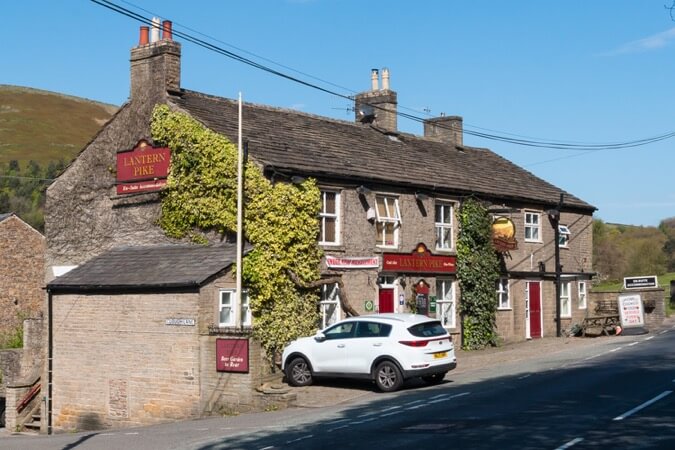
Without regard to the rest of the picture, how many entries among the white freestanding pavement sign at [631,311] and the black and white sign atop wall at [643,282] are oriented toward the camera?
2

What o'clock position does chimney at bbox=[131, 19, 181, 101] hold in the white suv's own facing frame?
The chimney is roughly at 12 o'clock from the white suv.

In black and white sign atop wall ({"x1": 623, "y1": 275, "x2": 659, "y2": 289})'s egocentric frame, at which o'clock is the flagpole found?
The flagpole is roughly at 1 o'clock from the black and white sign atop wall.

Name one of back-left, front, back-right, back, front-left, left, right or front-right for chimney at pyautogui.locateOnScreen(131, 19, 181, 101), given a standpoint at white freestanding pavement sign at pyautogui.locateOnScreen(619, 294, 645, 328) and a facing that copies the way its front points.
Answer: front-right

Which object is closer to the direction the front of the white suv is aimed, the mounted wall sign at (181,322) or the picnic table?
the mounted wall sign

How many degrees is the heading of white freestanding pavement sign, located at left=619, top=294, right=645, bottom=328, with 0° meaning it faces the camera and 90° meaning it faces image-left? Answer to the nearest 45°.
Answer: approximately 0°

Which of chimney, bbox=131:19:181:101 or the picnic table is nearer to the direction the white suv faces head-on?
the chimney

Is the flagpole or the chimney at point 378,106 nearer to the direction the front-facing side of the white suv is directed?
the flagpole

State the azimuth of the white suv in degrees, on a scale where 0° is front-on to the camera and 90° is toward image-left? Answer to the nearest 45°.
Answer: approximately 135°

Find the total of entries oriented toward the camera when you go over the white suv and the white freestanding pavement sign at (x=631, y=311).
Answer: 1

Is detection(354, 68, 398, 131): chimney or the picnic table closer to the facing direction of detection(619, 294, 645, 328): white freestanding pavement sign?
the chimney

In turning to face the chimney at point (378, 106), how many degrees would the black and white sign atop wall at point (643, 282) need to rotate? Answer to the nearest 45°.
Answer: approximately 45° to its right
